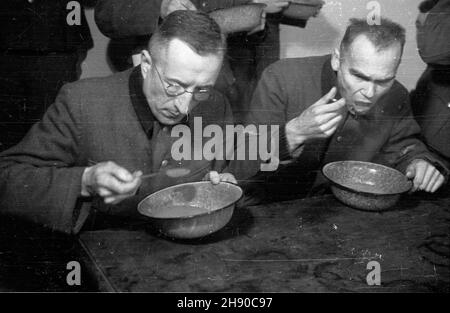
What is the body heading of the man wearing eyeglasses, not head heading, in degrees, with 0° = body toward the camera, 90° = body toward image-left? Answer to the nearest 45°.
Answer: approximately 315°

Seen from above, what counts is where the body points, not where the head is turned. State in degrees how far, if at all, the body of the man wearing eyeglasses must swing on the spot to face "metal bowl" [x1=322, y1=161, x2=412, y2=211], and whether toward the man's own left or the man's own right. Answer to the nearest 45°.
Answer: approximately 45° to the man's own left
